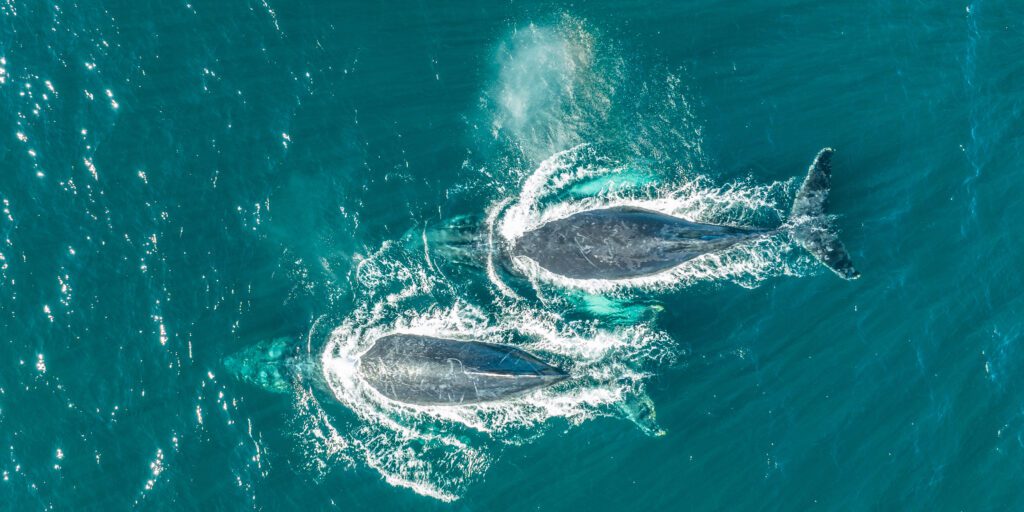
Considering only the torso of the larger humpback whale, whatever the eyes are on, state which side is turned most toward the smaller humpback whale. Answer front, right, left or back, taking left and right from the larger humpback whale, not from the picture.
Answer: front

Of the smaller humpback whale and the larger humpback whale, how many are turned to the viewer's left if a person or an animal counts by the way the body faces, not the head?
2

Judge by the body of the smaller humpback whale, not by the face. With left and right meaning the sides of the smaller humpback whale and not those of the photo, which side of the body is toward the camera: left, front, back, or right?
left

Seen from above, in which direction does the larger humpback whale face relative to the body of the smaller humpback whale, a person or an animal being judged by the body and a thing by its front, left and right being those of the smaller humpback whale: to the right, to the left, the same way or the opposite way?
the same way

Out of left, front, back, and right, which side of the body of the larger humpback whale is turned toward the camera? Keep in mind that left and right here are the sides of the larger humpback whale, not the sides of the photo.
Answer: left

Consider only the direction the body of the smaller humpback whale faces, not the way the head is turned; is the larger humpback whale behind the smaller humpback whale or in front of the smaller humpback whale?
behind
